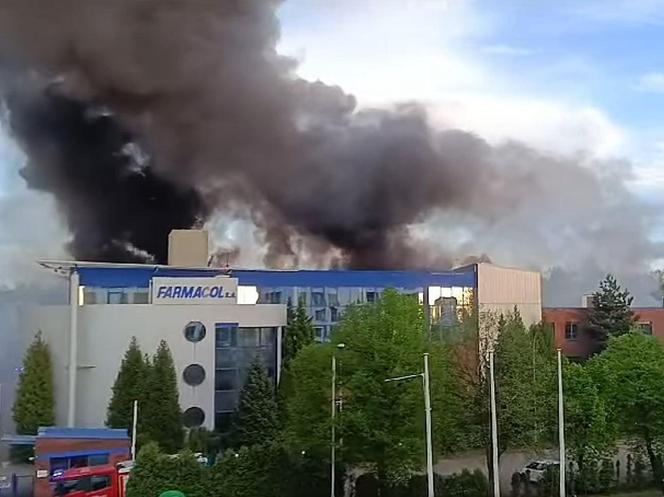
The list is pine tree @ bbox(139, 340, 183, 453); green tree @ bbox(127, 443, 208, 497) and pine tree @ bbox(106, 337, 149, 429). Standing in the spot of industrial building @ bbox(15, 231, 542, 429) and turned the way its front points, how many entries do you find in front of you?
3

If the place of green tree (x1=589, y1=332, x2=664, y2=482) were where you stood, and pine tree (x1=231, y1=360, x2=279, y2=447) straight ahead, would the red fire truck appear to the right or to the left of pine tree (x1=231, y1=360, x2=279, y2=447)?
left

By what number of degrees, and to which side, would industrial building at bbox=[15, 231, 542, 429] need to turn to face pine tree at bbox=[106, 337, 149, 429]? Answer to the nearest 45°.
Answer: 0° — it already faces it

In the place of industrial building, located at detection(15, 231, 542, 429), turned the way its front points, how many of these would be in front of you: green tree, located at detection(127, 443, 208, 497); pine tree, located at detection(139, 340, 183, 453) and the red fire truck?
3

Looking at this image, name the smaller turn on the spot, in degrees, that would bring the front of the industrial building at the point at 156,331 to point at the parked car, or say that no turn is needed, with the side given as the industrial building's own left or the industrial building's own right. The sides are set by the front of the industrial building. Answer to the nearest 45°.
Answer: approximately 45° to the industrial building's own left

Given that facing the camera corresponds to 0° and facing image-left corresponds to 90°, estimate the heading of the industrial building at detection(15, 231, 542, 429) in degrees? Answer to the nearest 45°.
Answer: approximately 0°

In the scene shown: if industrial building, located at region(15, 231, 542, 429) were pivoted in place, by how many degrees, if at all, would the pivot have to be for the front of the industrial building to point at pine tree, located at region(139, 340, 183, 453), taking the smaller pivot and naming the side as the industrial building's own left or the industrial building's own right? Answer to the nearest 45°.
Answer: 0° — it already faces it

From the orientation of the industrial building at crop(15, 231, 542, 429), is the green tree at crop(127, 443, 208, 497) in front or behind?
in front

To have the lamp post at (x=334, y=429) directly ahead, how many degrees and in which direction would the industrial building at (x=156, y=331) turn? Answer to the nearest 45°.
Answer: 0° — it already faces it

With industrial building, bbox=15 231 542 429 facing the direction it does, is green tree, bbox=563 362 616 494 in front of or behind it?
in front

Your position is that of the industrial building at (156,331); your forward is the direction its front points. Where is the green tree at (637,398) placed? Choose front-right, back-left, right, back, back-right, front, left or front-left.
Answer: front-left
